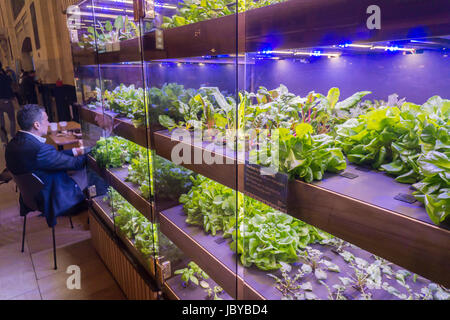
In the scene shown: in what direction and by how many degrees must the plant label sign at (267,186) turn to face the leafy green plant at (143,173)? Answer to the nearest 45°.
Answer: approximately 90° to its right

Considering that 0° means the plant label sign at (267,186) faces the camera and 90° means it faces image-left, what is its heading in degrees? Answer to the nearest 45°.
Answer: approximately 45°

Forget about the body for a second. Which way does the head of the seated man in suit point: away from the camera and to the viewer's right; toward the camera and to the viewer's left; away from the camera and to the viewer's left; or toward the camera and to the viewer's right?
away from the camera and to the viewer's right

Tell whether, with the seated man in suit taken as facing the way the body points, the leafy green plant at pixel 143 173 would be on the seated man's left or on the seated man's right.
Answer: on the seated man's right

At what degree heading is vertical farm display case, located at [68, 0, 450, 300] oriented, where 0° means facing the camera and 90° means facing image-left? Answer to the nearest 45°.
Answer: approximately 45°

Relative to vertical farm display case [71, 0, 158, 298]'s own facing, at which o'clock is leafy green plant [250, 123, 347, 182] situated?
The leafy green plant is roughly at 10 o'clock from the vertical farm display case.
